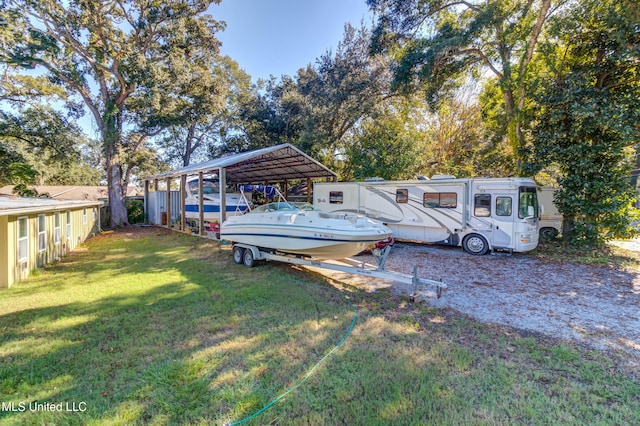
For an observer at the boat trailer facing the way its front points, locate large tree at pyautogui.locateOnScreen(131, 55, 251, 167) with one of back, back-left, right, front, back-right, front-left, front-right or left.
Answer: back

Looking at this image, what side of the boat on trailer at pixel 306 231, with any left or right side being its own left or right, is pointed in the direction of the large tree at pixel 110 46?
back

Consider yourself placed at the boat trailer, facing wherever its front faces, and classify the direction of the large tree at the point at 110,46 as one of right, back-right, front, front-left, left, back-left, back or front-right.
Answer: back

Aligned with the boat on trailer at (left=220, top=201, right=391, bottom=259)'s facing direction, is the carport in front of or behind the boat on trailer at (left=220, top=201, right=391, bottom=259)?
behind

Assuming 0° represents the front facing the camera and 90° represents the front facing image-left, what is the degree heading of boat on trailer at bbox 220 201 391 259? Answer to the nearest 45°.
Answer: approximately 315°

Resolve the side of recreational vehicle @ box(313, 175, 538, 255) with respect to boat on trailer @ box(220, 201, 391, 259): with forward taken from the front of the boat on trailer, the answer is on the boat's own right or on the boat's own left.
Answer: on the boat's own left

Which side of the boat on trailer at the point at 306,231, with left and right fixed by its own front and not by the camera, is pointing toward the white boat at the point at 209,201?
back

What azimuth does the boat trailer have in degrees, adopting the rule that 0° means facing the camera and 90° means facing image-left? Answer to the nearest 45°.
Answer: approximately 315°
